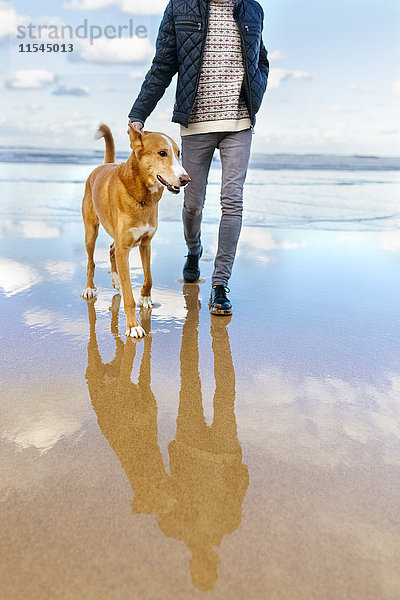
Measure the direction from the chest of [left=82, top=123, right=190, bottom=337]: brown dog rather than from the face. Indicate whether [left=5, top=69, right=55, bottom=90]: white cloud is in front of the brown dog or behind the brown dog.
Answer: behind

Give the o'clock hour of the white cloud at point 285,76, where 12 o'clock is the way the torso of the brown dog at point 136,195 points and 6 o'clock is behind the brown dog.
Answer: The white cloud is roughly at 8 o'clock from the brown dog.

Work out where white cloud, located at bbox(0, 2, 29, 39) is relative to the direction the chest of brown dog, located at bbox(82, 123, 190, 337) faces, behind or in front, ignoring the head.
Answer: behind

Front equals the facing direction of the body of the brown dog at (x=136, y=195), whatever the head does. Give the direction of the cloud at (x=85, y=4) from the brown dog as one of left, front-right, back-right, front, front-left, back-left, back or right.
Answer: back-left

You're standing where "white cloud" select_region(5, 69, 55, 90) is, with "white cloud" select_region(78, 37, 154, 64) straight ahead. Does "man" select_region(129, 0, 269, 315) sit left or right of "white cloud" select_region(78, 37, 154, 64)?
right

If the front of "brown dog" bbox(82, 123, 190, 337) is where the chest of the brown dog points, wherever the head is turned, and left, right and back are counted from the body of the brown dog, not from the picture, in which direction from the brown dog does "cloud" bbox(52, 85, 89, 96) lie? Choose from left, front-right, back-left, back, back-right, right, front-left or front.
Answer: back-left

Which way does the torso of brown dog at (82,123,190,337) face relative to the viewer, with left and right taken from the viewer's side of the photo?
facing the viewer and to the right of the viewer
